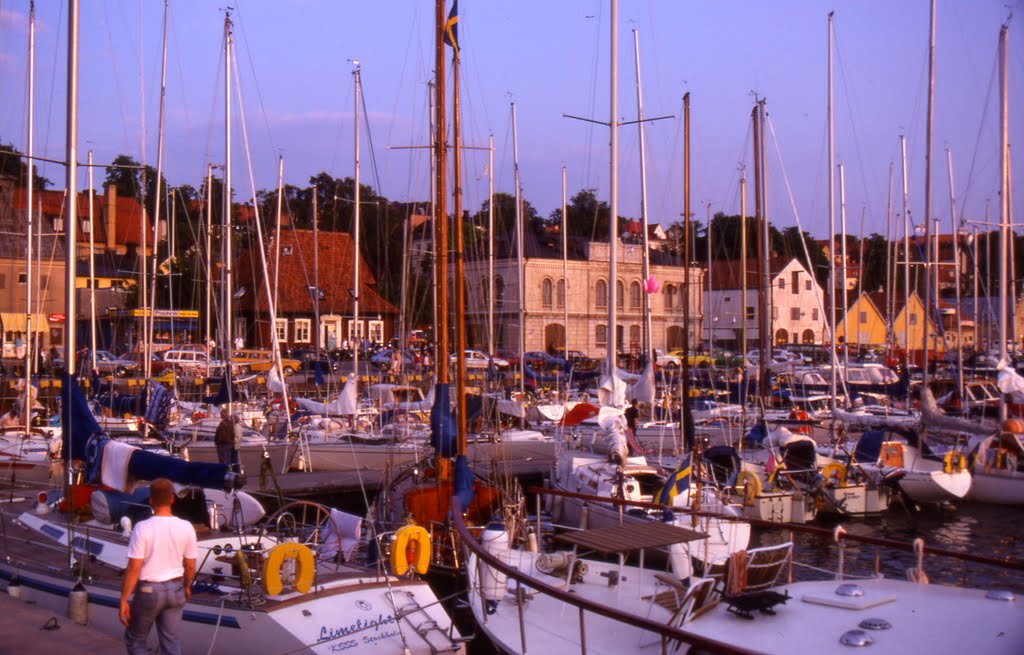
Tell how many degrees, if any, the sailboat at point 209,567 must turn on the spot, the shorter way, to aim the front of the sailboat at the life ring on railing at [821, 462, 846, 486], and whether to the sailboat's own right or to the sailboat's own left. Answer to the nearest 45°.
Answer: approximately 90° to the sailboat's own right

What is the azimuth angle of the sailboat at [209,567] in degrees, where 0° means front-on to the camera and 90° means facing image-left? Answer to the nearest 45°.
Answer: approximately 135°

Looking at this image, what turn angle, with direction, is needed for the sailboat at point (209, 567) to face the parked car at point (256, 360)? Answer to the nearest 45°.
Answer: approximately 45° to its right

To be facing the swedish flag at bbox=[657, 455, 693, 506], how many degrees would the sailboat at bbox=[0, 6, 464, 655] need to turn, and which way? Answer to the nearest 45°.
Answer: approximately 135° to its right

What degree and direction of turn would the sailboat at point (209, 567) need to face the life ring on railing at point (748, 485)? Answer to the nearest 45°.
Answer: approximately 90° to its right

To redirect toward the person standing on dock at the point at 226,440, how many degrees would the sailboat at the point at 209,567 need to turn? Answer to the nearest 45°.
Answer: approximately 45° to its right

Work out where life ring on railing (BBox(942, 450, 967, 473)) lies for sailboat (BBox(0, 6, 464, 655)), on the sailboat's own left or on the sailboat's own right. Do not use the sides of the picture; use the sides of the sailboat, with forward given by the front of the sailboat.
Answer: on the sailboat's own right

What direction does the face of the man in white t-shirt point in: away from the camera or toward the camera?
away from the camera
